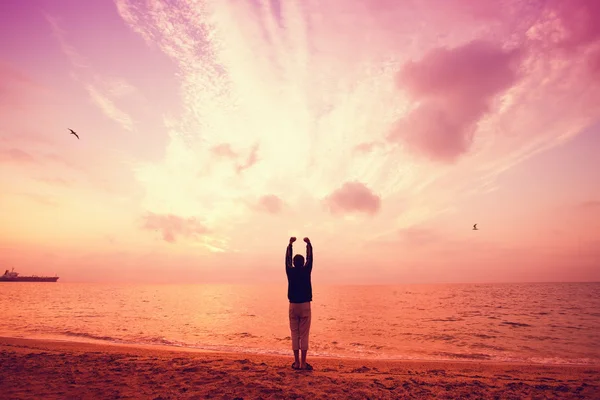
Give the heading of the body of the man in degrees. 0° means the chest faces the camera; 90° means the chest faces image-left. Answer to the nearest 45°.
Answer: approximately 180°
